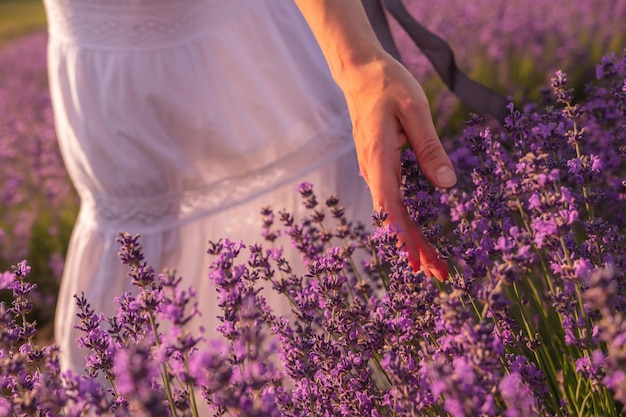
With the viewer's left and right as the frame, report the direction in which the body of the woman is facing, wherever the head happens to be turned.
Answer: facing away from the viewer and to the right of the viewer

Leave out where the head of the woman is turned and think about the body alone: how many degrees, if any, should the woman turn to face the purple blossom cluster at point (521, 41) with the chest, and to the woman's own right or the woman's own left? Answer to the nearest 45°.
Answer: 0° — they already face it

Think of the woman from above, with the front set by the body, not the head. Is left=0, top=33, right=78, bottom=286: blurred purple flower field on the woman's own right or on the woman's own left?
on the woman's own left
